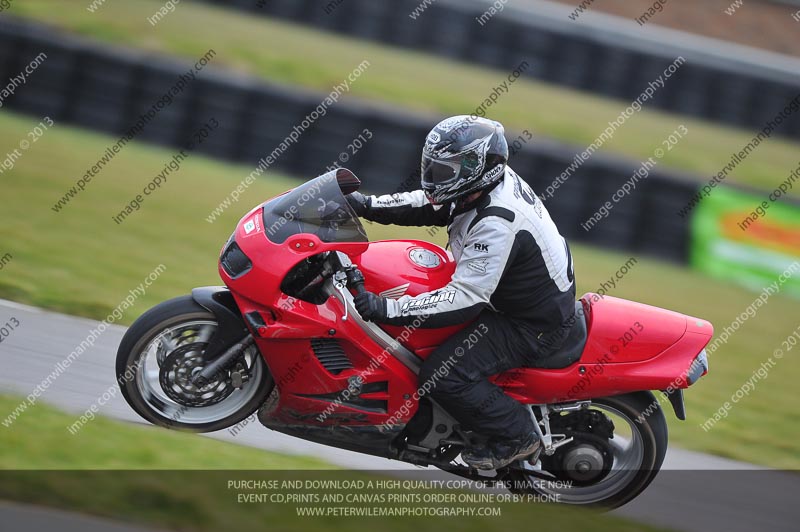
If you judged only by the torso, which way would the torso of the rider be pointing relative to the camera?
to the viewer's left

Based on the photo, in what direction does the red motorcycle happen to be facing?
to the viewer's left
